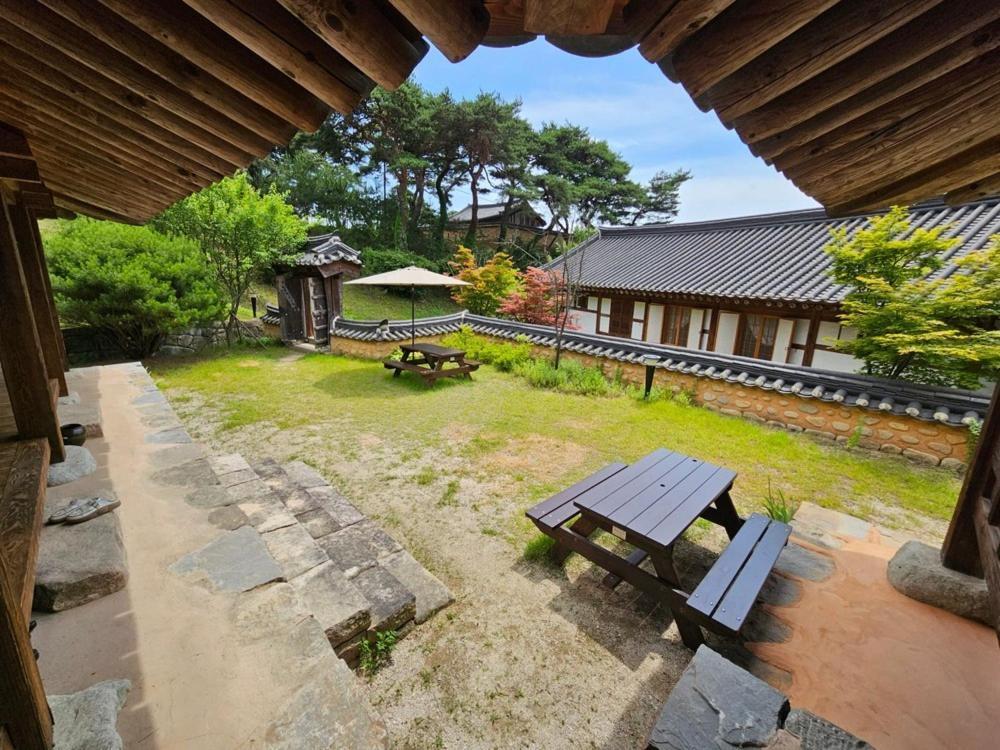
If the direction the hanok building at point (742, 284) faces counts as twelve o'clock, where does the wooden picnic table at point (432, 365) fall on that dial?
The wooden picnic table is roughly at 12 o'clock from the hanok building.

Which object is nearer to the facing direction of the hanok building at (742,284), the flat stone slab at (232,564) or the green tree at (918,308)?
the flat stone slab

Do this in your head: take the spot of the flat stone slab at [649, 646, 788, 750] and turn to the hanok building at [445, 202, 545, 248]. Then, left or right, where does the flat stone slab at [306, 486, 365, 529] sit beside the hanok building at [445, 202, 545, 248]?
left

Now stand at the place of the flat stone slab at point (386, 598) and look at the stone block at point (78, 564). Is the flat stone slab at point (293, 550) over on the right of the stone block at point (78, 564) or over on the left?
right

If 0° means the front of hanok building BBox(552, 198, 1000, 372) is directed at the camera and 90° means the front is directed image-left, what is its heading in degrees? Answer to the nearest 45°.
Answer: approximately 45°

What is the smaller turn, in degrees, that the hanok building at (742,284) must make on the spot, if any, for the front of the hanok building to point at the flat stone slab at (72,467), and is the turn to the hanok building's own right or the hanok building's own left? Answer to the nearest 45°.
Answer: approximately 45° to the hanok building's own left
